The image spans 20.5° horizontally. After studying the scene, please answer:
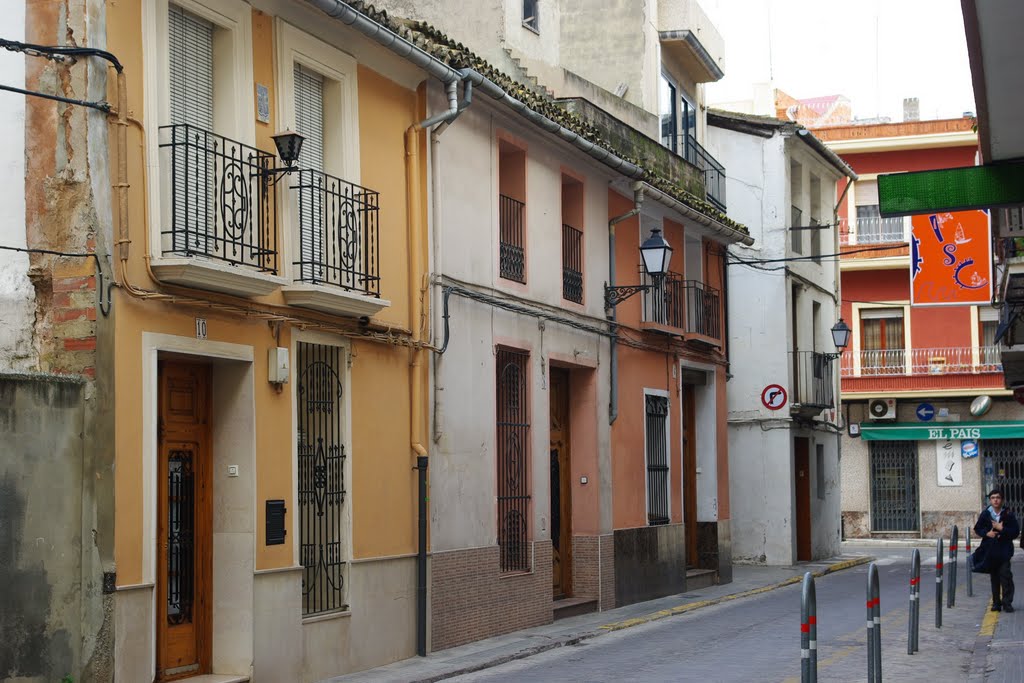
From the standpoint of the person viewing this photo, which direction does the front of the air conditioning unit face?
facing the viewer

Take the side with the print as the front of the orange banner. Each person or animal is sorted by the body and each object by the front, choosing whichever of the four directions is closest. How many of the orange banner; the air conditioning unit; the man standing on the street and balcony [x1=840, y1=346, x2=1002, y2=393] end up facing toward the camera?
4

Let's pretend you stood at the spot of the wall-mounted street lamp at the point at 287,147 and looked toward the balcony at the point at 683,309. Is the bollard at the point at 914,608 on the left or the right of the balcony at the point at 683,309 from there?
right

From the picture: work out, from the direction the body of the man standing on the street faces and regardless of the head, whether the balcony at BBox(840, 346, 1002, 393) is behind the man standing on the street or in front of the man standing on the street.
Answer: behind

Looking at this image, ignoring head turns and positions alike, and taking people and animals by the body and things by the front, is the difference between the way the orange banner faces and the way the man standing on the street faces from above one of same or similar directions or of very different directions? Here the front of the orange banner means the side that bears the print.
same or similar directions

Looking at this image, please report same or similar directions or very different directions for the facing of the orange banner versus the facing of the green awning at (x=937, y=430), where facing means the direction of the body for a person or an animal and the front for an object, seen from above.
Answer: same or similar directions

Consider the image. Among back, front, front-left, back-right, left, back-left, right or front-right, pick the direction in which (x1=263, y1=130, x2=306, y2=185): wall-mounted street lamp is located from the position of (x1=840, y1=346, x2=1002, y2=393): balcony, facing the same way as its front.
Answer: front

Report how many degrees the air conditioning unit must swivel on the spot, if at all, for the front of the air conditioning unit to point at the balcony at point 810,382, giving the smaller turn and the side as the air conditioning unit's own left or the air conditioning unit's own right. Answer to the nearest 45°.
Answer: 0° — it already faces it

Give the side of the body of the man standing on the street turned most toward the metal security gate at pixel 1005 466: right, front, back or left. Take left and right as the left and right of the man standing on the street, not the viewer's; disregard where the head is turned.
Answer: back

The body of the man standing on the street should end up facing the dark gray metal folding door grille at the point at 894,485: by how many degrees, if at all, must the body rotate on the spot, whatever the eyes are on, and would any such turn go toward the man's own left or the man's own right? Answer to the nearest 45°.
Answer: approximately 180°

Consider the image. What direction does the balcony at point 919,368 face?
toward the camera
